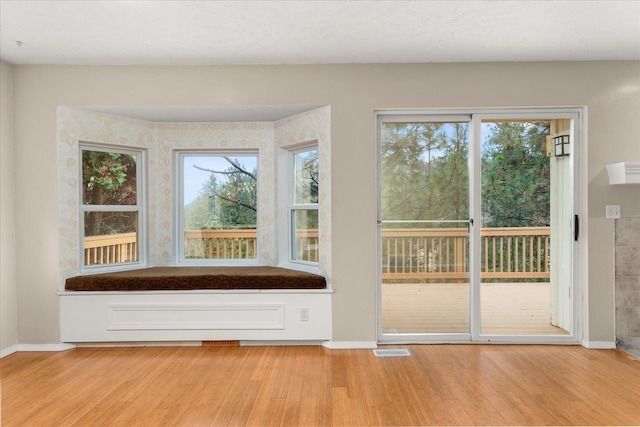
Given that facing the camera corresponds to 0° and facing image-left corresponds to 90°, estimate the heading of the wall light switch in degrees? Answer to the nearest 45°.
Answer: approximately 0°

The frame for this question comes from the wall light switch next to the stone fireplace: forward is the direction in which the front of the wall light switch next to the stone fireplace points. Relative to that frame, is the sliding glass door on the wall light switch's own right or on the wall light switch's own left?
on the wall light switch's own right

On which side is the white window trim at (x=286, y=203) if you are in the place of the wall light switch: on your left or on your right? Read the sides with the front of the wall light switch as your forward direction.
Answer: on your right

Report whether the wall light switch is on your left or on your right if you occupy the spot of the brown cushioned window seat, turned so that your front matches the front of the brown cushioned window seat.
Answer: on your left

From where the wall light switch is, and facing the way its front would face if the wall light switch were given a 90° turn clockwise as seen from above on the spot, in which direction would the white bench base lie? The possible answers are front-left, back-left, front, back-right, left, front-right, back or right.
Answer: front-left

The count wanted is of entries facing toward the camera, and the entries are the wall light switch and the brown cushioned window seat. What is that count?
2
